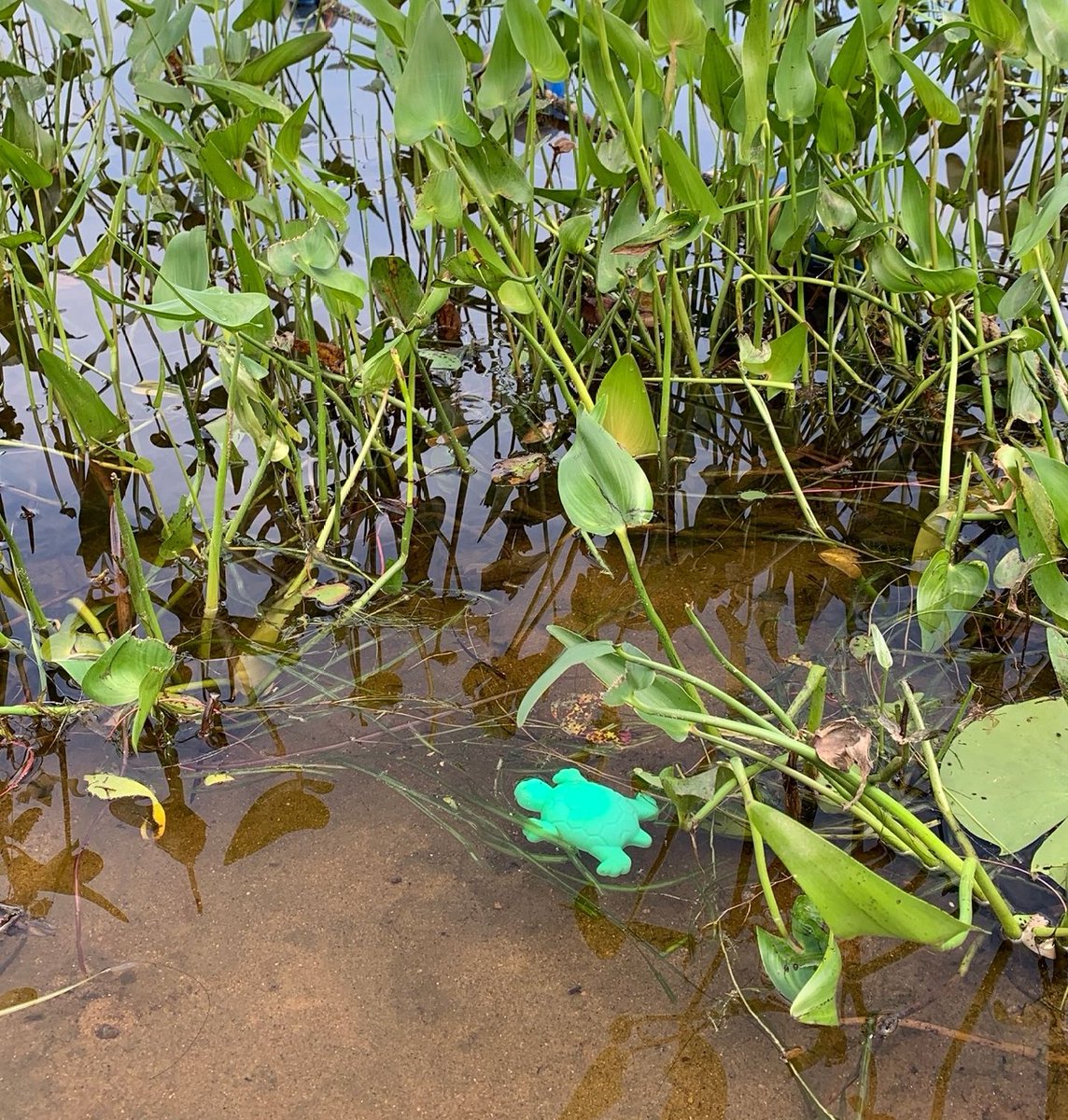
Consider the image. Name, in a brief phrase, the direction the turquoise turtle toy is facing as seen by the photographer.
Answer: facing away from the viewer and to the left of the viewer

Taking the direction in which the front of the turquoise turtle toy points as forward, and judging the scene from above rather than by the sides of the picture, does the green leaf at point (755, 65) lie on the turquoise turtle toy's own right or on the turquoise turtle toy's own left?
on the turquoise turtle toy's own right

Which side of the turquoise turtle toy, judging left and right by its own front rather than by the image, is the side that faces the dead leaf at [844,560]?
right

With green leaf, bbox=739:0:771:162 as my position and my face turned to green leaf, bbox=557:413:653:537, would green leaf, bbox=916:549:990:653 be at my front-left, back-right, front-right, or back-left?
front-left

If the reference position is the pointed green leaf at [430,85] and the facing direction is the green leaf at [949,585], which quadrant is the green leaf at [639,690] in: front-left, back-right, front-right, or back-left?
front-right

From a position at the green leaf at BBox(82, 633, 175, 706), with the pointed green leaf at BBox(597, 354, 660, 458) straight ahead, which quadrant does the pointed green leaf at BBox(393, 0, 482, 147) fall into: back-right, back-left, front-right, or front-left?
front-left
